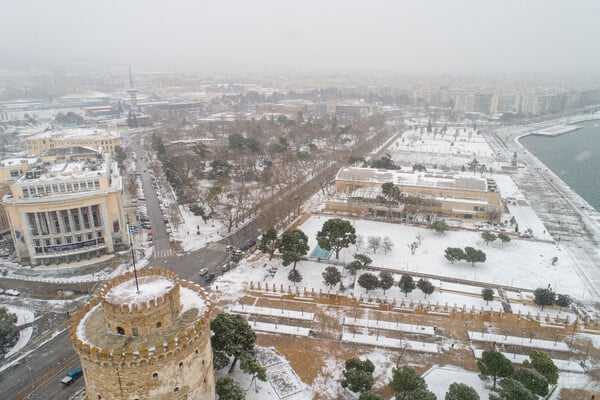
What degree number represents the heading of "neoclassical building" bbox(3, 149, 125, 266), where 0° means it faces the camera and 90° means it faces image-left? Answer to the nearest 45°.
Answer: approximately 0°

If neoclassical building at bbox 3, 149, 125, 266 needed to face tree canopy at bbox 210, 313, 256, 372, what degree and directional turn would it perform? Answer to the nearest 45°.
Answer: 0° — it already faces it

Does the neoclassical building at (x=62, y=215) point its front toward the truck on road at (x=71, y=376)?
yes

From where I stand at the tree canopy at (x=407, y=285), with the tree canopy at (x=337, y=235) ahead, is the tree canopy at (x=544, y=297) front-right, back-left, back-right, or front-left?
back-right

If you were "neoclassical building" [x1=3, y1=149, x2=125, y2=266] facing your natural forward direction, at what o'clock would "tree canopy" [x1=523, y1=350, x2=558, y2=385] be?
The tree canopy is roughly at 11 o'clock from the neoclassical building.

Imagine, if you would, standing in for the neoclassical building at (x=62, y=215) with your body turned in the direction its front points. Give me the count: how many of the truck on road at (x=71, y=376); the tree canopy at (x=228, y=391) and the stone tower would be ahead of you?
3

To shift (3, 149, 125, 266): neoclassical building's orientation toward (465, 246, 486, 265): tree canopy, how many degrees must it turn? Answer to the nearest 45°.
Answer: approximately 45° to its left

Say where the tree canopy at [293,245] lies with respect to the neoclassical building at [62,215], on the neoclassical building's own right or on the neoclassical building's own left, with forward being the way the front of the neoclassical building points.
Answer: on the neoclassical building's own left

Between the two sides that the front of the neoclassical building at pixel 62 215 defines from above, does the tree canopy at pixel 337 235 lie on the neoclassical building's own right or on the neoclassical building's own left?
on the neoclassical building's own left

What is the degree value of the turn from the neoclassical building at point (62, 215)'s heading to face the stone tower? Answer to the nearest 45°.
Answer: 0° — it already faces it

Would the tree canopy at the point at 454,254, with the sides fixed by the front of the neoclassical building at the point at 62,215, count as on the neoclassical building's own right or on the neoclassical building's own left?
on the neoclassical building's own left

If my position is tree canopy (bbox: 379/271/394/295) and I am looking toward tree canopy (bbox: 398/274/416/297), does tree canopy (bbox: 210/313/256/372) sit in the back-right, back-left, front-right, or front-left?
back-right
